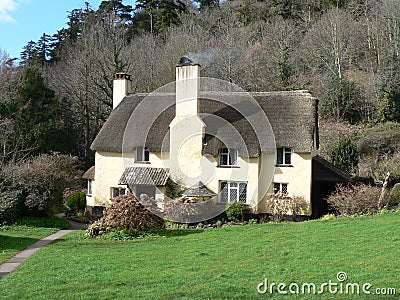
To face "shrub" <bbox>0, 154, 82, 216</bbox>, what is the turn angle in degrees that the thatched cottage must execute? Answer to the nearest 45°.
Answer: approximately 90° to its right

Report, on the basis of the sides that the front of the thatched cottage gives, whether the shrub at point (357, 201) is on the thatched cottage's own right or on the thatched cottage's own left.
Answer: on the thatched cottage's own left

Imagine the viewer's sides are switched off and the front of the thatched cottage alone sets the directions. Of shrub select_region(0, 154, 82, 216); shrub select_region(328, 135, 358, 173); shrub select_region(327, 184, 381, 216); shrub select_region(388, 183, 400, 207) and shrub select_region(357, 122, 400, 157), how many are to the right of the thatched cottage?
1

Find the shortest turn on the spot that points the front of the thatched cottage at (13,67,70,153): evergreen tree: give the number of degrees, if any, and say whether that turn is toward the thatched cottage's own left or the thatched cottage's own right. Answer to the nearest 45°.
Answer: approximately 135° to the thatched cottage's own right

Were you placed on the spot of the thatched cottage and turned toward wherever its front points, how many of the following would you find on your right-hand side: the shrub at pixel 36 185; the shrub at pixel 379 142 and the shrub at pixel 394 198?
1

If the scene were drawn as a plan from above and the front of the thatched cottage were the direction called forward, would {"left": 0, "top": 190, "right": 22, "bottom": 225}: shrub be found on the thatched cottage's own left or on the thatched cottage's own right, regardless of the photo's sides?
on the thatched cottage's own right

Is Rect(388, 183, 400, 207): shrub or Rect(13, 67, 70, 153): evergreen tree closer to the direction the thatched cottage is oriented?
the shrub

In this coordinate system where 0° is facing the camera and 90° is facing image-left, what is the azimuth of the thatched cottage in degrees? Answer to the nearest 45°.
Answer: approximately 0°

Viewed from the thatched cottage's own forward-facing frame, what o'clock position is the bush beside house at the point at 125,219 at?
The bush beside house is roughly at 1 o'clock from the thatched cottage.

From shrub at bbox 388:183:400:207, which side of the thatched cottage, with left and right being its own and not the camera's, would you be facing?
left
